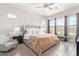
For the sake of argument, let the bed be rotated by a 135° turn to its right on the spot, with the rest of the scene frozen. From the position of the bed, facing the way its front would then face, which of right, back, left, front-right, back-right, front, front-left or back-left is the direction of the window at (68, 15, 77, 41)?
back

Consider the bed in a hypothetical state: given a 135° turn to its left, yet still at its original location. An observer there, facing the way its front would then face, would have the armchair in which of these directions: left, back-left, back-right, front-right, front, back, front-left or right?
left

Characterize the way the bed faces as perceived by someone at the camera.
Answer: facing the viewer and to the right of the viewer
